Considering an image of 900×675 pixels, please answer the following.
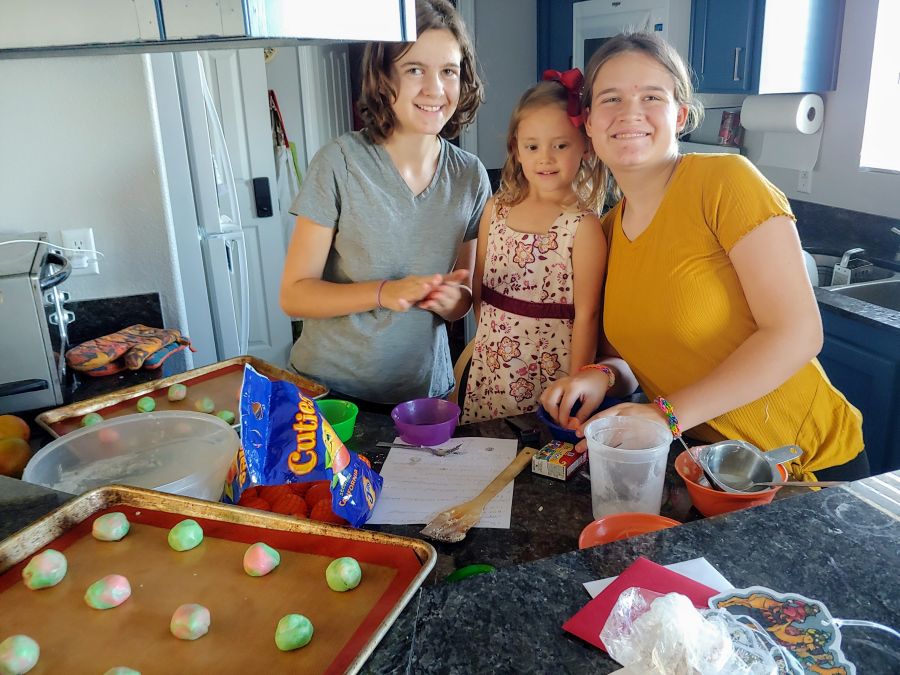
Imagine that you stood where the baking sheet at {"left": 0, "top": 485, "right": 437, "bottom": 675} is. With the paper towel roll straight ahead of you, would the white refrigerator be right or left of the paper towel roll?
left

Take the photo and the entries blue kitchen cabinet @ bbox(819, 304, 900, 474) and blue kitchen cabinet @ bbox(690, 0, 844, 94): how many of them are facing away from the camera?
0

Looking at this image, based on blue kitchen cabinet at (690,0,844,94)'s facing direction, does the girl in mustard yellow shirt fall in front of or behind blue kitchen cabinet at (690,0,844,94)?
in front

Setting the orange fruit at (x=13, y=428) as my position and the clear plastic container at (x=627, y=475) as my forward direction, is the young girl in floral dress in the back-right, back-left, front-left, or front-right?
front-left

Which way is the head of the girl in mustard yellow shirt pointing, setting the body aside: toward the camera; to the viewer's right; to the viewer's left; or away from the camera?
toward the camera

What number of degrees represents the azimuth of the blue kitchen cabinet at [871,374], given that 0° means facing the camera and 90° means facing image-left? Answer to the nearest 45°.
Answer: approximately 45°

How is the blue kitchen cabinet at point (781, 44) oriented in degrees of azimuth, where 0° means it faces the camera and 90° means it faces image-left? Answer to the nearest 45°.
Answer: approximately 45°

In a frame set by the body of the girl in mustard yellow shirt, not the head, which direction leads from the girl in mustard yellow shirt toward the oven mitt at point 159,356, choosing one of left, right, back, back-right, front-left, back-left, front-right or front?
front-right

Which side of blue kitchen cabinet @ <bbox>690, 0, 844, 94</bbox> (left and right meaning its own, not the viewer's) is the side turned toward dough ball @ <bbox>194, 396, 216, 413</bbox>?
front

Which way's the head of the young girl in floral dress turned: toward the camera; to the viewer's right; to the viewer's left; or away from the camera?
toward the camera

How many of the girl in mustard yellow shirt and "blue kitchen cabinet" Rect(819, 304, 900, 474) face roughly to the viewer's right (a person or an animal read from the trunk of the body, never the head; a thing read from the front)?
0

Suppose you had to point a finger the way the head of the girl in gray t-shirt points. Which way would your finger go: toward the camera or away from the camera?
toward the camera

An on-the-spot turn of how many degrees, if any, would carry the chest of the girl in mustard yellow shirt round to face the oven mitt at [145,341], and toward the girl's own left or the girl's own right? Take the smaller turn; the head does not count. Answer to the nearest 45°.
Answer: approximately 45° to the girl's own right

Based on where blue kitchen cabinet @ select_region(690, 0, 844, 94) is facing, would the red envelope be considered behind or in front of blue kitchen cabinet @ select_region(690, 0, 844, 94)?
in front

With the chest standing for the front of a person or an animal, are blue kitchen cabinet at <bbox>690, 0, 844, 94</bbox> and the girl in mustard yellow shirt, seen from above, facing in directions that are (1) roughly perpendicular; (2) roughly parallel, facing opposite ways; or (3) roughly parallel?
roughly parallel

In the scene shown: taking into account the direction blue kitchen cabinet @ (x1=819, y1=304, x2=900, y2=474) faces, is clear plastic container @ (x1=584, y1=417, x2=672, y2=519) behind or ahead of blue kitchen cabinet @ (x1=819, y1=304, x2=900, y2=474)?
ahead
